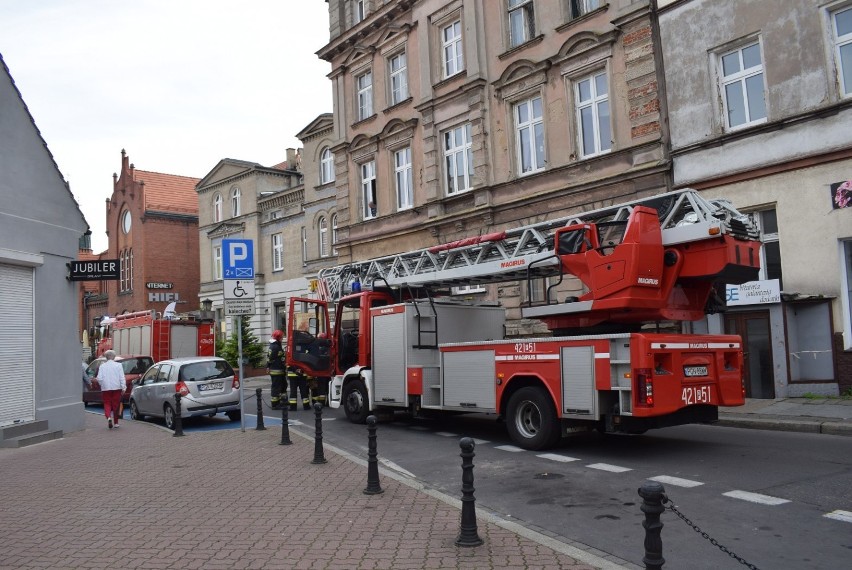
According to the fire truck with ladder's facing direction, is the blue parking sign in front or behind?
in front

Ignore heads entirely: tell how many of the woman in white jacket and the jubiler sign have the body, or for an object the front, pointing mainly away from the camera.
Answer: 1

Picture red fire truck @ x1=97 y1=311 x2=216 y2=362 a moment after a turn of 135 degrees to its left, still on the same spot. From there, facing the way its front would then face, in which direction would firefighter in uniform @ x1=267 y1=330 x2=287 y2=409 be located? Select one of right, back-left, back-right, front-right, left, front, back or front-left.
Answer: front

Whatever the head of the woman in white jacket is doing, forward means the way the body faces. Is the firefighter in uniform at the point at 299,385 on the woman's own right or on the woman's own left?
on the woman's own right

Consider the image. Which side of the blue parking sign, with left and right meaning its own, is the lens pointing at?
front

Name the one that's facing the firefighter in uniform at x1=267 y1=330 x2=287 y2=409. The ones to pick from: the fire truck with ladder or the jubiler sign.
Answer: the fire truck with ladder

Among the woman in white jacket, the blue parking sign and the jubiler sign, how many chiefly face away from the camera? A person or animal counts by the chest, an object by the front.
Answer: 1

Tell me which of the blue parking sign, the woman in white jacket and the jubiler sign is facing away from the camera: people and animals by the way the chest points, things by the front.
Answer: the woman in white jacket

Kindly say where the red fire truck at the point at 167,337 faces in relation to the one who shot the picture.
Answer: facing away from the viewer and to the left of the viewer

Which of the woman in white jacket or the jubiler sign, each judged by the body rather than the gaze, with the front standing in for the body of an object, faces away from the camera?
the woman in white jacket

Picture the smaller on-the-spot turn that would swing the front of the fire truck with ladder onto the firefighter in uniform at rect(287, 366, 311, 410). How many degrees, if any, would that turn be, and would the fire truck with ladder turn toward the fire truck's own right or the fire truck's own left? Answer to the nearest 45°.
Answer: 0° — it already faces them

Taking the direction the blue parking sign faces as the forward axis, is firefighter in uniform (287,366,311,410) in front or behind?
behind

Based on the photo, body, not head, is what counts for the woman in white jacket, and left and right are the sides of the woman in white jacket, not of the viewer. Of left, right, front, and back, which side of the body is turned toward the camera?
back

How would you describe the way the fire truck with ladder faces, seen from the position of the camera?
facing away from the viewer and to the left of the viewer
